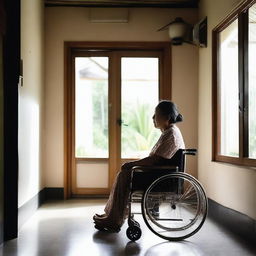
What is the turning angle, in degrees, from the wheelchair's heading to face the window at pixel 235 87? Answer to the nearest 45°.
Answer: approximately 135° to its right

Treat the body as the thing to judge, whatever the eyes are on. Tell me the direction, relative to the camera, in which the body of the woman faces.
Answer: to the viewer's left

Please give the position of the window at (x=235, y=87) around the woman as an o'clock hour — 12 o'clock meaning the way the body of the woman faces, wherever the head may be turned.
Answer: The window is roughly at 5 o'clock from the woman.

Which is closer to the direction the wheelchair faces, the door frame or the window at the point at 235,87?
the door frame

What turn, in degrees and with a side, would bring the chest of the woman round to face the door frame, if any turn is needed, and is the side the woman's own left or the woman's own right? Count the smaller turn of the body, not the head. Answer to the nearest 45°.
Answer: approximately 45° to the woman's own right

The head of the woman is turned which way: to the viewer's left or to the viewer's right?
to the viewer's left

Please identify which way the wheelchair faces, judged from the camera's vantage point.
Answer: facing to the left of the viewer
